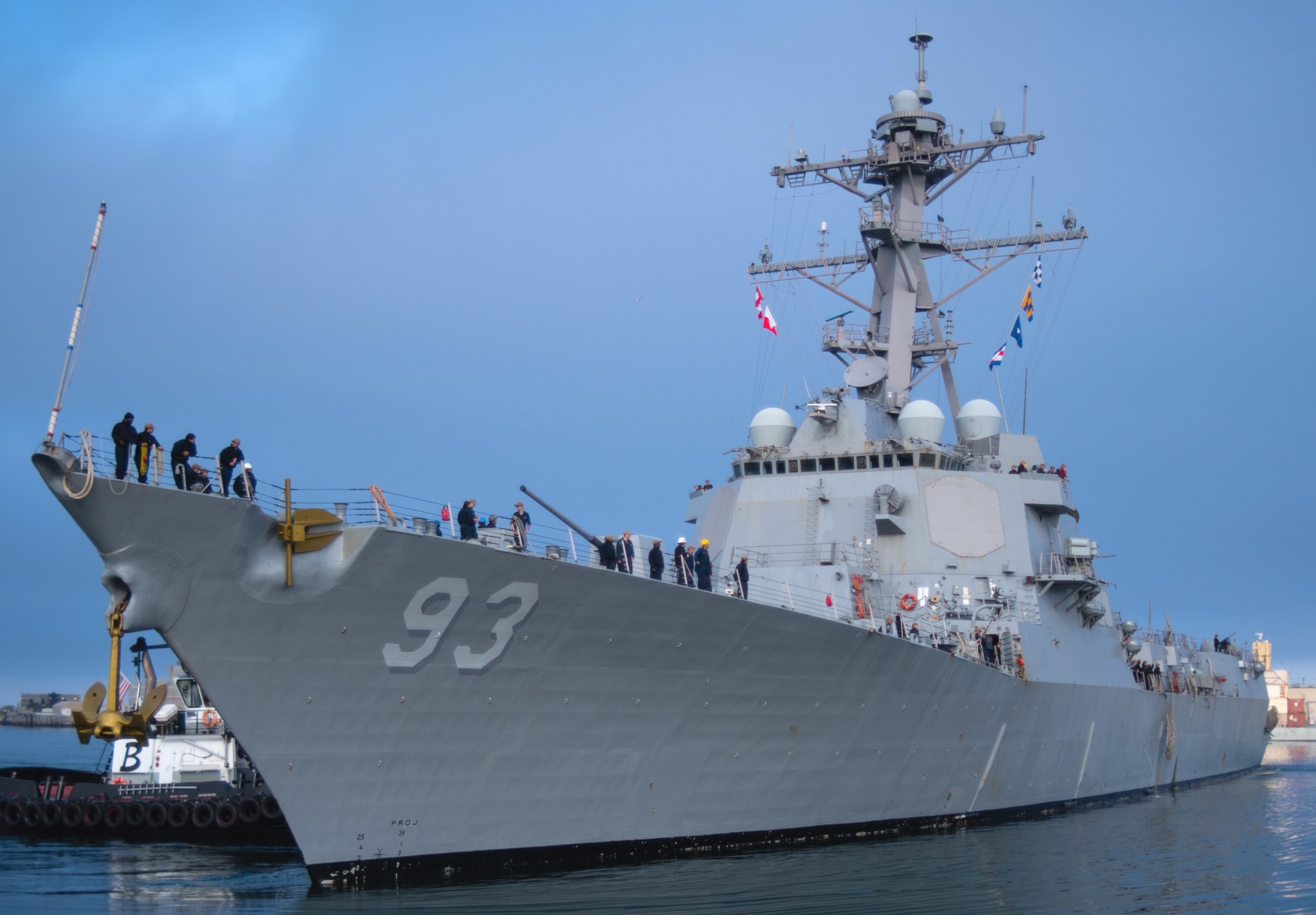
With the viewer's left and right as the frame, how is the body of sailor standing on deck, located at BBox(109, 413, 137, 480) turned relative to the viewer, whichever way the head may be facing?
facing the viewer

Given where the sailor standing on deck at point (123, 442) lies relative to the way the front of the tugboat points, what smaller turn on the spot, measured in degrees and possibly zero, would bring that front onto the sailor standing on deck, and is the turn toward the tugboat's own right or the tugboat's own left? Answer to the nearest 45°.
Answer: approximately 90° to the tugboat's own right

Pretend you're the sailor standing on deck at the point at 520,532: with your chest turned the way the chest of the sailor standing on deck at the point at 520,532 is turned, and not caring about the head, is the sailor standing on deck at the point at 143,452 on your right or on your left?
on your right

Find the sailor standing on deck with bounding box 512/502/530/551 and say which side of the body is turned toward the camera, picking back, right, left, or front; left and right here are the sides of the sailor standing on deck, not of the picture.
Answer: front

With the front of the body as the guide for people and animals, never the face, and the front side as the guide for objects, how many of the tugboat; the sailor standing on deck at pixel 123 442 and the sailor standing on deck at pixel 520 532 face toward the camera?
2

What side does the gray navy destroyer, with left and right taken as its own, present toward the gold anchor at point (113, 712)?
front

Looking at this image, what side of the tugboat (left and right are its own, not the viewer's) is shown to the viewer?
right

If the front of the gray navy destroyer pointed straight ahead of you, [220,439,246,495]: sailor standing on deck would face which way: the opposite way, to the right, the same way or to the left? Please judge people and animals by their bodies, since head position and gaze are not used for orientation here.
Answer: to the left

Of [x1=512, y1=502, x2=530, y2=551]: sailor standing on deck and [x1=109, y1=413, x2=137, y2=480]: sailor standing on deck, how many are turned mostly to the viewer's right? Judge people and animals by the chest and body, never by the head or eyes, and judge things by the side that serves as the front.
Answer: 0

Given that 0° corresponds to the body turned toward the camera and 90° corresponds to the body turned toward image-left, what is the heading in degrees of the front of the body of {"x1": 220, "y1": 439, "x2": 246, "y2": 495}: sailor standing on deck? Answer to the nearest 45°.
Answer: approximately 315°

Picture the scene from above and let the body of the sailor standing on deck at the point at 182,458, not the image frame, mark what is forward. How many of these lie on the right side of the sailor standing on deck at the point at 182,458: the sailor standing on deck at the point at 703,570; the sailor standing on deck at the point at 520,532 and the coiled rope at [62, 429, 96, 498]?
1

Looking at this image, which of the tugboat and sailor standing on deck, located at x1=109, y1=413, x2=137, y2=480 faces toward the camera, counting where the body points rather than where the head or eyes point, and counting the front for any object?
the sailor standing on deck

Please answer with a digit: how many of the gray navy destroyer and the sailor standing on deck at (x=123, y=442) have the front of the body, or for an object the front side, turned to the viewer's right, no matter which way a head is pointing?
0

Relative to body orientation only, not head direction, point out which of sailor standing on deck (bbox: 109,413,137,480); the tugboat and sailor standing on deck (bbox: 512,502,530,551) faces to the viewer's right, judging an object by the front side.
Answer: the tugboat

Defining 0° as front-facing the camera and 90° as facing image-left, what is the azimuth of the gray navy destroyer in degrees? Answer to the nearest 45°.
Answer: approximately 45°

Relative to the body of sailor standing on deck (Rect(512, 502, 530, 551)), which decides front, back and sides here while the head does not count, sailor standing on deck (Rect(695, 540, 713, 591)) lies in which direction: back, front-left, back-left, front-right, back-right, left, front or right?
back-left
